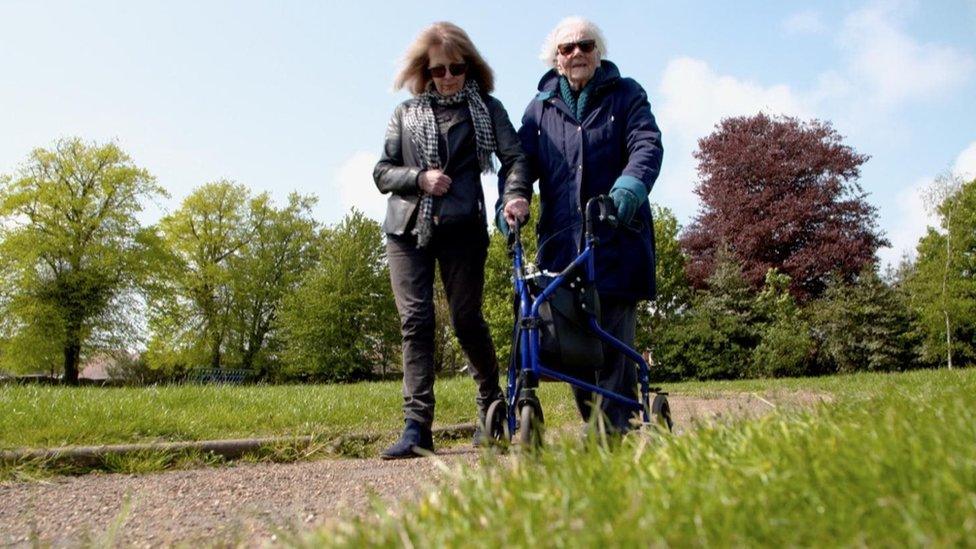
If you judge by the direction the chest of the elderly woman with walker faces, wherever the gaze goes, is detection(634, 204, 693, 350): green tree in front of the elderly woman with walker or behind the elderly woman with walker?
behind

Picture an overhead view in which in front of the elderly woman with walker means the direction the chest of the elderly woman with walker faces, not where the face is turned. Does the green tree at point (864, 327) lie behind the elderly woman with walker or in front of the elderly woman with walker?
behind

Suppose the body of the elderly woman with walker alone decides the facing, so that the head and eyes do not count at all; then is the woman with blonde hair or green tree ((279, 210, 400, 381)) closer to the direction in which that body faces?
the woman with blonde hair

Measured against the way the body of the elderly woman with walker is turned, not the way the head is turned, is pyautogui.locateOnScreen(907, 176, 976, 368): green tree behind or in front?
behind

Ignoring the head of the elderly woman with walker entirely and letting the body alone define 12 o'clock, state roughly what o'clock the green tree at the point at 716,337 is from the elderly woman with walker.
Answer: The green tree is roughly at 5 o'clock from the elderly woman with walker.

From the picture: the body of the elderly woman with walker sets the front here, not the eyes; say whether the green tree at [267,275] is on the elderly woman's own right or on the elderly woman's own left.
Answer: on the elderly woman's own right

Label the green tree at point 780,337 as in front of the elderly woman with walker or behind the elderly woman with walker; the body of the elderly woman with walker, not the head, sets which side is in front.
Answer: behind

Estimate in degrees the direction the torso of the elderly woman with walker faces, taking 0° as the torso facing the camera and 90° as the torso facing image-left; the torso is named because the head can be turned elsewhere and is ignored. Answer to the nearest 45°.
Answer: approximately 45°

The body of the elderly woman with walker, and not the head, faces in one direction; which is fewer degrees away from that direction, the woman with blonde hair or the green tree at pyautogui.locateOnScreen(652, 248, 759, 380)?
the woman with blonde hair
